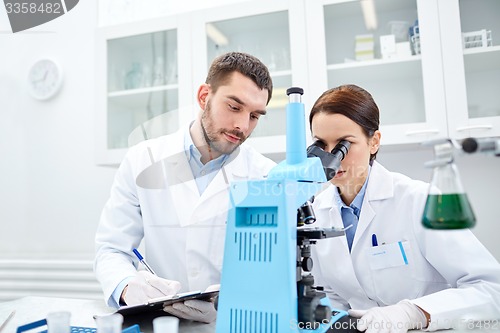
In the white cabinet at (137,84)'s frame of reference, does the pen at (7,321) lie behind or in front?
in front

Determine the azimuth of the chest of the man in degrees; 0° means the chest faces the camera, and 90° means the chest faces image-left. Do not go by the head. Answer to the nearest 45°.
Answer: approximately 315°

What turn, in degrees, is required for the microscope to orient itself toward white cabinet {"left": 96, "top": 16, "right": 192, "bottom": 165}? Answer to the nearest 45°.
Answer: approximately 90° to its left

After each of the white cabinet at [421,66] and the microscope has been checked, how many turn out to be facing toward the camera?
1

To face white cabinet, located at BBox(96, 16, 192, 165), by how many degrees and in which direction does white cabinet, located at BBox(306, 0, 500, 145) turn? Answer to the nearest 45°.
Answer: approximately 90° to its right

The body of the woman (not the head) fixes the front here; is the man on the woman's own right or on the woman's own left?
on the woman's own right

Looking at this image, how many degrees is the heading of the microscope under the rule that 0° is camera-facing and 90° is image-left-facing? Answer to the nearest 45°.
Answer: approximately 225°

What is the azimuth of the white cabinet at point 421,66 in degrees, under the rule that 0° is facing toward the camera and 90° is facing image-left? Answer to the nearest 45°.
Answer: approximately 0°

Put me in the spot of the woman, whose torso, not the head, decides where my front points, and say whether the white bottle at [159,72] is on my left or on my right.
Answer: on my right

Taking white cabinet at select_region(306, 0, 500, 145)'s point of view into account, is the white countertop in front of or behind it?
in front

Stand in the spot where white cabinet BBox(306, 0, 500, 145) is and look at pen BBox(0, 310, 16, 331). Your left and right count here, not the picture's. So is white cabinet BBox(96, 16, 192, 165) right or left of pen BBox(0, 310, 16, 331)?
right

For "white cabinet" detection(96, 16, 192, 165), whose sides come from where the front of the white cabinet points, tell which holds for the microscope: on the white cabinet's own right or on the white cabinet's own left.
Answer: on the white cabinet's own left

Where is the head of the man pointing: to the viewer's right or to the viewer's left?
to the viewer's right

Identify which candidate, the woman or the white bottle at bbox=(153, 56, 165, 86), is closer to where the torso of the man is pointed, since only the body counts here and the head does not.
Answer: the woman
